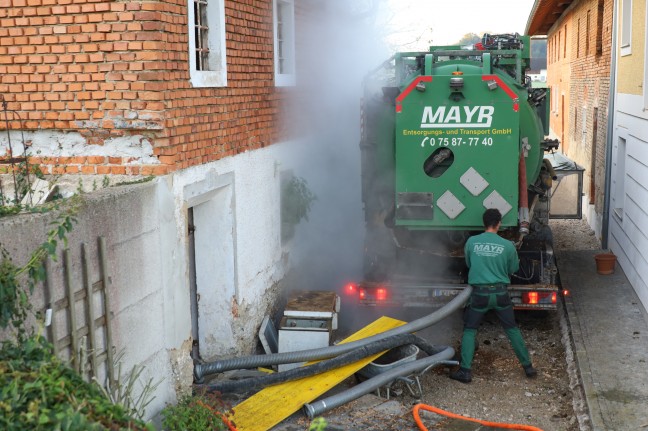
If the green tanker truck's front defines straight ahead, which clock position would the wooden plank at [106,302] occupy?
The wooden plank is roughly at 7 o'clock from the green tanker truck.

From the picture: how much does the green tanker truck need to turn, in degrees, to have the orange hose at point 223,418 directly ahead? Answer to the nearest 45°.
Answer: approximately 135° to its left

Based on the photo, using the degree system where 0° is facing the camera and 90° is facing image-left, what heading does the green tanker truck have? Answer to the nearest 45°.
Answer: approximately 180°

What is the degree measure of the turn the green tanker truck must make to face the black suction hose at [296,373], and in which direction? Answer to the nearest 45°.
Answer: approximately 135° to its left

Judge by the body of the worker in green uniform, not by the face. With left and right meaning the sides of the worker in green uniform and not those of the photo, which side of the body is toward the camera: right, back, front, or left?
back

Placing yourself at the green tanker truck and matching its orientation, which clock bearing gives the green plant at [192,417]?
The green plant is roughly at 7 o'clock from the green tanker truck.

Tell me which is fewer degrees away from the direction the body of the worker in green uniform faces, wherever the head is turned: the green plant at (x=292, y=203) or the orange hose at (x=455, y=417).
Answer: the green plant

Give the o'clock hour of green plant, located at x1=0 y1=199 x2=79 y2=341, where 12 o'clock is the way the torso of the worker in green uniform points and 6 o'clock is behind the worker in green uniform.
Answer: The green plant is roughly at 7 o'clock from the worker in green uniform.

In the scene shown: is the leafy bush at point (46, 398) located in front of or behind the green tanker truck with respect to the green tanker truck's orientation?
behind

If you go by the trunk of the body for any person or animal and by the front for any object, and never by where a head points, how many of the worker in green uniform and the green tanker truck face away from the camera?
2

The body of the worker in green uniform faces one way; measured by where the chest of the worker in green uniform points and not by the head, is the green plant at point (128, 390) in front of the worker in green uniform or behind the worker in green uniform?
behind

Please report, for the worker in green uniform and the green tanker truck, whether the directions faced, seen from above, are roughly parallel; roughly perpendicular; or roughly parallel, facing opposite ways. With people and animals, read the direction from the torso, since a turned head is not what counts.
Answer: roughly parallel

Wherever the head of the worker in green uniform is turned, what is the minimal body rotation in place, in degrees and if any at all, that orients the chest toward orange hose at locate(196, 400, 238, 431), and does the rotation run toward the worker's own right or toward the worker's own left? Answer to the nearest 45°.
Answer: approximately 135° to the worker's own left
